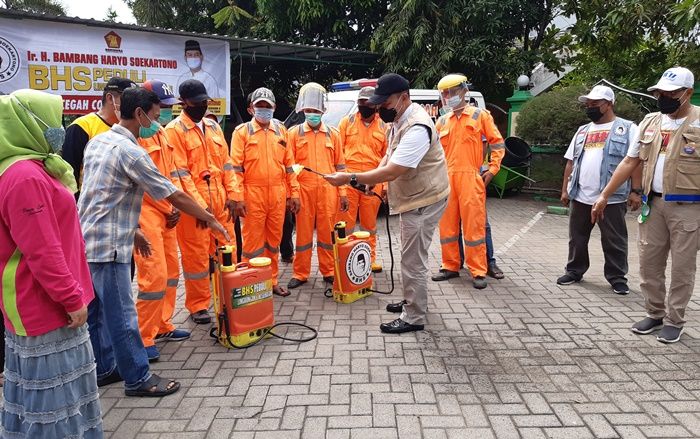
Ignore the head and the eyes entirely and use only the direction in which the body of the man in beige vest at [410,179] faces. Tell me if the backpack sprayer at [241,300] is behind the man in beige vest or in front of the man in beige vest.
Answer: in front

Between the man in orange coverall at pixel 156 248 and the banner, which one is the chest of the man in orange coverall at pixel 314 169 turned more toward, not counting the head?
the man in orange coverall

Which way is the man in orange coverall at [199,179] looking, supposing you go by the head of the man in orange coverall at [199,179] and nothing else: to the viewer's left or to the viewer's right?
to the viewer's right

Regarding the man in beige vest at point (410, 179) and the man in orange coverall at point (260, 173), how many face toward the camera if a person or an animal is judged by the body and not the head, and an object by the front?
1

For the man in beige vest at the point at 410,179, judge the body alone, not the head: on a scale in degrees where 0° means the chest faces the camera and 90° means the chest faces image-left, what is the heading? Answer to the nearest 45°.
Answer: approximately 90°

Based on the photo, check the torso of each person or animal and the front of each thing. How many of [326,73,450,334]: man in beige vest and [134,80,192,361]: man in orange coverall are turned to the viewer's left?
1

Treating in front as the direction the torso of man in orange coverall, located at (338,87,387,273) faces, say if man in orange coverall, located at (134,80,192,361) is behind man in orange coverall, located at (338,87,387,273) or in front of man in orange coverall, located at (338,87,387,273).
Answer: in front

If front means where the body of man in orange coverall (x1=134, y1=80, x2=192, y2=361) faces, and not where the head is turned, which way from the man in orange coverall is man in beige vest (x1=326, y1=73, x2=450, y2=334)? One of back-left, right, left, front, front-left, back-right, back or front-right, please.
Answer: front-left

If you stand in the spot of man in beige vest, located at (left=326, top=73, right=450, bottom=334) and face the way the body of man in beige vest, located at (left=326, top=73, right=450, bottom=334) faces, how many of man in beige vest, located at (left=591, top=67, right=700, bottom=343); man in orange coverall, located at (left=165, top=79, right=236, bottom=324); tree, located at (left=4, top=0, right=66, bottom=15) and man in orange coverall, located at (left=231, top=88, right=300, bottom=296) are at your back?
1

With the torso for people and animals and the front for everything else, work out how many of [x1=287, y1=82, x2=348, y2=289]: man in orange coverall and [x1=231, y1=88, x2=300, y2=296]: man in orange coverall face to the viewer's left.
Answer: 0

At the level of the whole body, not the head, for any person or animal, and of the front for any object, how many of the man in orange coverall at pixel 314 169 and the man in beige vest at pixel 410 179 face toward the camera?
1

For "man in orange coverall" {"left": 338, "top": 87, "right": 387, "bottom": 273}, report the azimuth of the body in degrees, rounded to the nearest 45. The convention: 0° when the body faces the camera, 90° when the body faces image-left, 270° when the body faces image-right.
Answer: approximately 0°

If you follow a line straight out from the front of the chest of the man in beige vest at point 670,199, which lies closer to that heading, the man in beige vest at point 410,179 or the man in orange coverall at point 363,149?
the man in beige vest

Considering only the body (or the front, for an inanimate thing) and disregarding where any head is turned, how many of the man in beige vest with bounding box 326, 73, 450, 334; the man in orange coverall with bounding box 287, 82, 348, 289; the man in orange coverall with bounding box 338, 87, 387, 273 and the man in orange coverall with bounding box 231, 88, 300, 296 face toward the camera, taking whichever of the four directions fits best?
3

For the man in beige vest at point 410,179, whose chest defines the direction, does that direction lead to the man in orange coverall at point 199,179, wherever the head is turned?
yes

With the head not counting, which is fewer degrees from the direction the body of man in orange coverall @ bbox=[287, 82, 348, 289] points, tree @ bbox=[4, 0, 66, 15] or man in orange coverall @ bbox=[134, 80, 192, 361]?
the man in orange coverall
